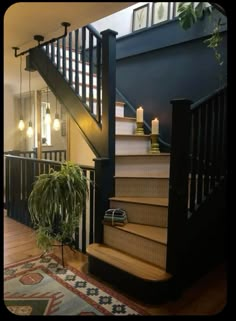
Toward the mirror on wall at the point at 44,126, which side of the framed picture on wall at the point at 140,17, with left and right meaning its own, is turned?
right

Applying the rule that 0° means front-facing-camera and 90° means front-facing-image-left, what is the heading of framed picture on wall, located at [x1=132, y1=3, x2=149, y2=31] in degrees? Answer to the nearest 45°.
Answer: approximately 45°

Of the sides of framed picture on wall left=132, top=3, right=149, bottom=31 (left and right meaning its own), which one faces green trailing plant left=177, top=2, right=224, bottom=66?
left
